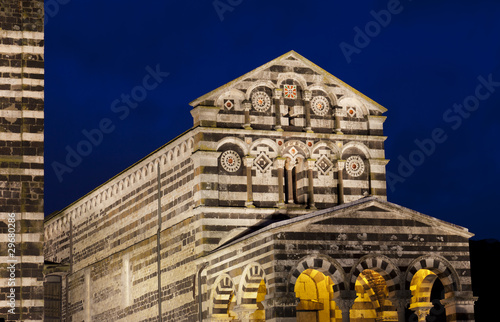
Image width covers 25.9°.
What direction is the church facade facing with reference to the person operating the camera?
facing the viewer and to the right of the viewer
